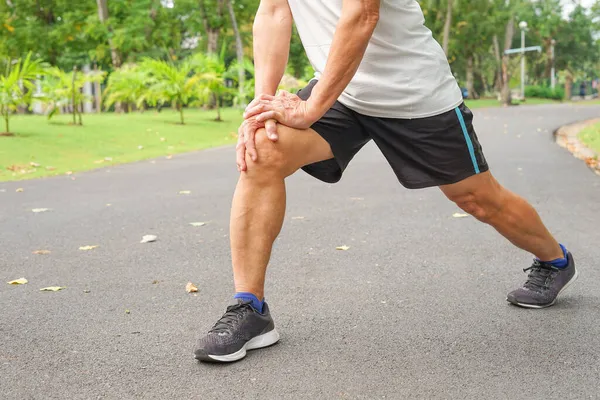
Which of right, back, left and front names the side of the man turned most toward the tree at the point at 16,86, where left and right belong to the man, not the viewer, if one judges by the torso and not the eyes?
right

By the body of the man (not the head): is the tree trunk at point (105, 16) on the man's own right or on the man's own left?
on the man's own right

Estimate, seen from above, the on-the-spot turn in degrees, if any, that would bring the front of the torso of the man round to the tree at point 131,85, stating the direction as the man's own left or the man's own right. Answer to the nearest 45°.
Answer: approximately 135° to the man's own right

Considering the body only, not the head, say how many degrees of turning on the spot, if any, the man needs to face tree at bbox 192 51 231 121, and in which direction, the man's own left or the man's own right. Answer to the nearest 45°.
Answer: approximately 135° to the man's own right

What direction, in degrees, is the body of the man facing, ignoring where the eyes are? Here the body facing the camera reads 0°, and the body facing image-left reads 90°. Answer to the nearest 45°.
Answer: approximately 45°

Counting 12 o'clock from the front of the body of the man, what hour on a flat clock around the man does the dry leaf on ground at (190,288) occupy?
The dry leaf on ground is roughly at 3 o'clock from the man.

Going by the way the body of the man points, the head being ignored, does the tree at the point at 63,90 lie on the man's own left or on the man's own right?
on the man's own right
